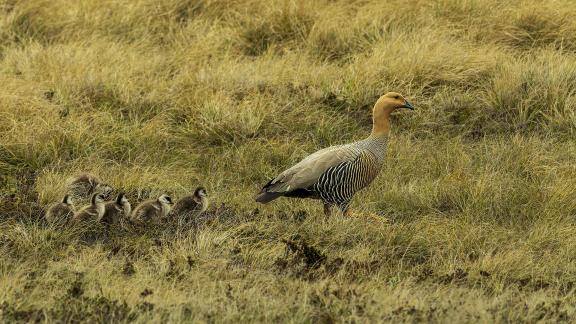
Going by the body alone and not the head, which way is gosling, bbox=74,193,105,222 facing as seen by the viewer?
to the viewer's right

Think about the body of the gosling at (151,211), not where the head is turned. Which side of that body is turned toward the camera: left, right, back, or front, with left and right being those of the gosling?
right

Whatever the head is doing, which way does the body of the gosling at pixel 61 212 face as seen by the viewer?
to the viewer's right

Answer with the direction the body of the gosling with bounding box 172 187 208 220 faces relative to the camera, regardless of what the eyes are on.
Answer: to the viewer's right

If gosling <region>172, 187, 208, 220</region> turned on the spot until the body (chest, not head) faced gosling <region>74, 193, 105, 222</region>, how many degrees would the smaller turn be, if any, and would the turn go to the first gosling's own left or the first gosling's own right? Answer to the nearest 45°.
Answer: approximately 180°

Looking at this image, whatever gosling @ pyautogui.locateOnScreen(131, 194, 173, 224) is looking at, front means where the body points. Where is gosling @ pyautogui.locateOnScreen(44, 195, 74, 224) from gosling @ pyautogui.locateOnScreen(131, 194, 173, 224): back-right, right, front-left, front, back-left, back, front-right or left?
back
